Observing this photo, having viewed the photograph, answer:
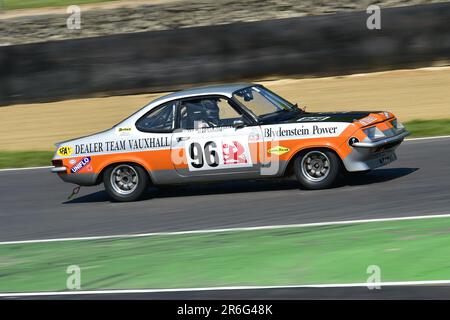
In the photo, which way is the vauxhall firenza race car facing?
to the viewer's right
